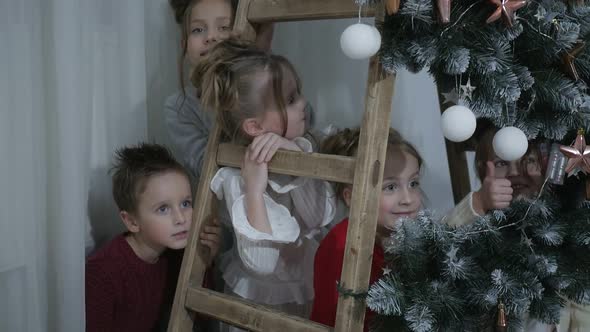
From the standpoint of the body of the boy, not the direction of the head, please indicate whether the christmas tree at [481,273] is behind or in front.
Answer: in front

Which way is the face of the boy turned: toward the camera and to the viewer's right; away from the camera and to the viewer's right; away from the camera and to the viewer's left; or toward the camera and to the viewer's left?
toward the camera and to the viewer's right

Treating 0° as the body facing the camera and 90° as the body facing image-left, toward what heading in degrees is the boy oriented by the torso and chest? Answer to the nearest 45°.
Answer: approximately 315°

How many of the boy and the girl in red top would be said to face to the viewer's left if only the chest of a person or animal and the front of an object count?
0

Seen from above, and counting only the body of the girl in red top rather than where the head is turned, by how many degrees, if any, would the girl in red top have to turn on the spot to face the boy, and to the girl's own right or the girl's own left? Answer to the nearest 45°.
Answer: approximately 135° to the girl's own right

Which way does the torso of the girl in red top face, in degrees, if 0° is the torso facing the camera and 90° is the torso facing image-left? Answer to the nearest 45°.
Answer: approximately 315°
